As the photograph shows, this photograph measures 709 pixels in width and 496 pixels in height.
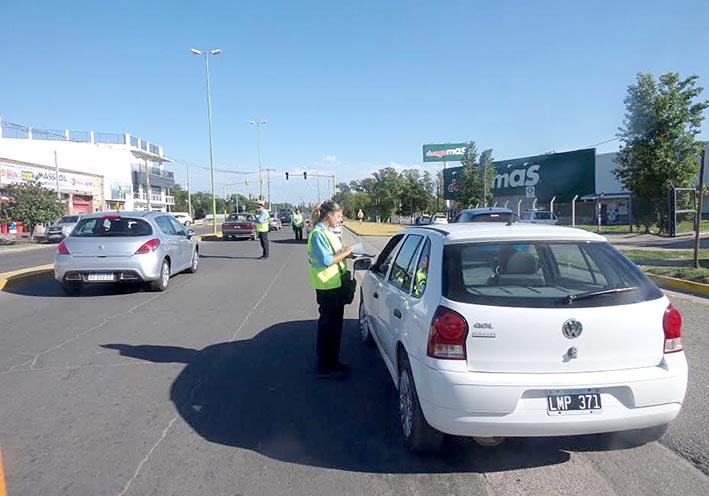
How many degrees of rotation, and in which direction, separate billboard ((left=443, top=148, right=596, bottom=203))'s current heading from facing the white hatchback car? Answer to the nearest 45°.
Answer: approximately 45° to its left

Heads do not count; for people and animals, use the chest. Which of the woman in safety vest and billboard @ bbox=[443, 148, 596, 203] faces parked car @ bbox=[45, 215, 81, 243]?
the billboard

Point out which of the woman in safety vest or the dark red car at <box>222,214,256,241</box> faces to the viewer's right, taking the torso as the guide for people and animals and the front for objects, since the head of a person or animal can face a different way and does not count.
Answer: the woman in safety vest

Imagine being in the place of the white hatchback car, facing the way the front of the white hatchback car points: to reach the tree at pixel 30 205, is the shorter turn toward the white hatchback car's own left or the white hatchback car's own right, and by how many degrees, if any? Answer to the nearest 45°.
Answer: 0° — it already faces it

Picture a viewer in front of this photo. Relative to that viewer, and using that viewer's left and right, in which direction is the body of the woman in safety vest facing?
facing to the right of the viewer

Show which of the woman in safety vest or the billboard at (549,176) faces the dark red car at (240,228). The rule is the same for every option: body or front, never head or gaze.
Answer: the billboard

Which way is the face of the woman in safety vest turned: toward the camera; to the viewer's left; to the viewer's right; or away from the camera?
to the viewer's right

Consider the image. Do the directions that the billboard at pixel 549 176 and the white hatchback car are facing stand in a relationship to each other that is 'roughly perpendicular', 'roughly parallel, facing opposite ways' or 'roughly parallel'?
roughly perpendicular

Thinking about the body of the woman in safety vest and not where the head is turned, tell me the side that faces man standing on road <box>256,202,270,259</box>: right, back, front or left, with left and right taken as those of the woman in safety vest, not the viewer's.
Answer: left

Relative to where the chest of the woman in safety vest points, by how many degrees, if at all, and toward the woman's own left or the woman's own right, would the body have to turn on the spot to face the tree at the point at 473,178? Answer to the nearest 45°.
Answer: approximately 90° to the woman's own left

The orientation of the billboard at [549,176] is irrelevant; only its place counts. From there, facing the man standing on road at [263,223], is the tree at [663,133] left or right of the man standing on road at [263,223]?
left

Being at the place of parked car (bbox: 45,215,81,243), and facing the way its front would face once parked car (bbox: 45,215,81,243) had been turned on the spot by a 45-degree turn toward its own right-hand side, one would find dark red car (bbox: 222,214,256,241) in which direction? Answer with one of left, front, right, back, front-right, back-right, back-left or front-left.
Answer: back-left
